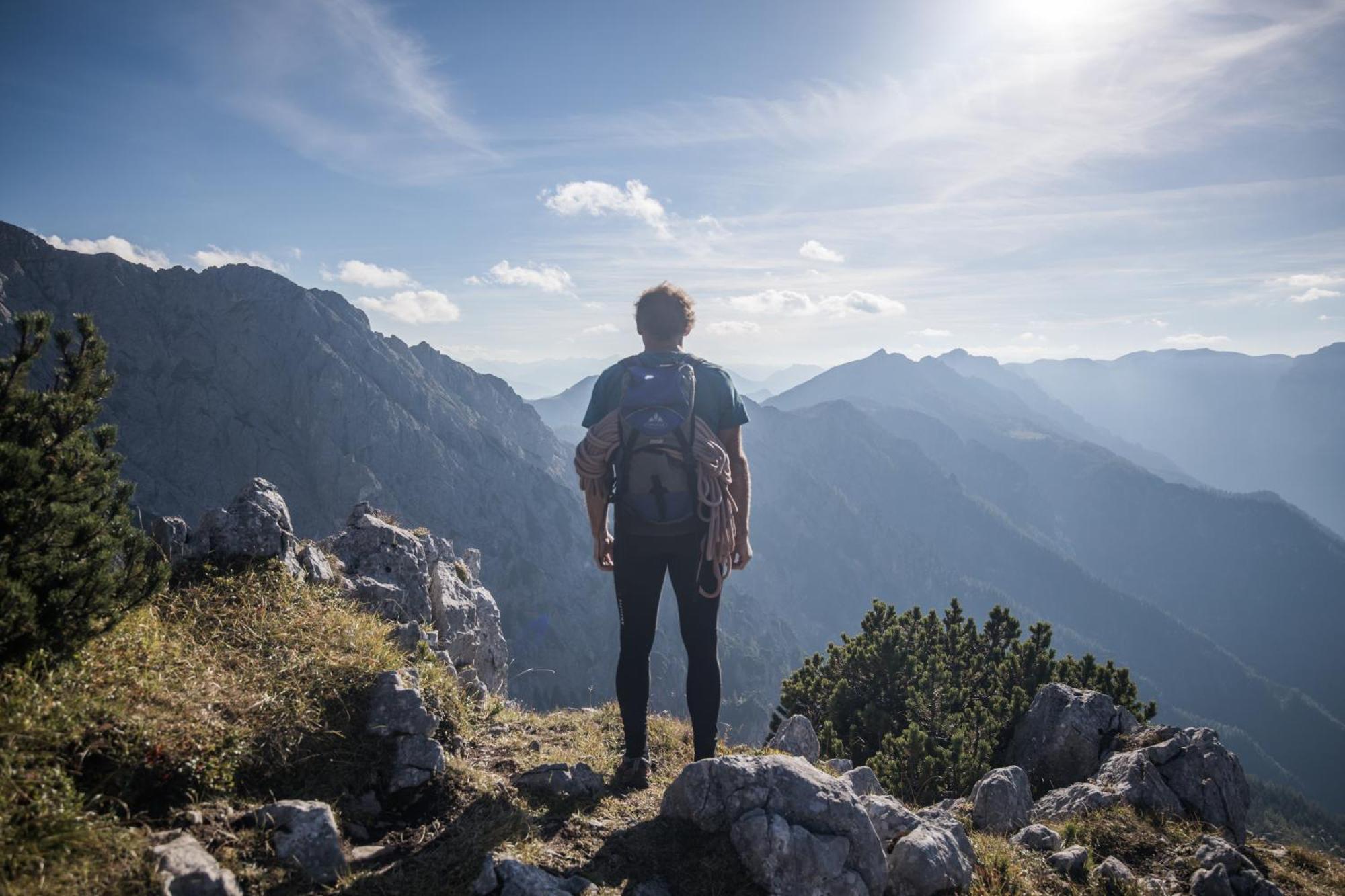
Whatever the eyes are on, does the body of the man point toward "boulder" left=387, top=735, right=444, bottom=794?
no

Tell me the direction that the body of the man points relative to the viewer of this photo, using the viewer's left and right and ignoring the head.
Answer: facing away from the viewer

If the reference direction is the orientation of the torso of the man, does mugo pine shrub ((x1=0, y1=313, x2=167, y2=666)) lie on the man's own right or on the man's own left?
on the man's own left

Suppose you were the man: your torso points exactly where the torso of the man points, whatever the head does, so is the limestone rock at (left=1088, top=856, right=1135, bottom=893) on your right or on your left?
on your right

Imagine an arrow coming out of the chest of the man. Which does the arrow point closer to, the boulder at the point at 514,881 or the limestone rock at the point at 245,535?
the limestone rock

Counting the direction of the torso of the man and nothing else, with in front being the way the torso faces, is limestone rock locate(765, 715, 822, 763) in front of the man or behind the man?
in front

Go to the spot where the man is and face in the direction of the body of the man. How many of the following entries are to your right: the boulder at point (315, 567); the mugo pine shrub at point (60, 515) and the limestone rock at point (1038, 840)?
1

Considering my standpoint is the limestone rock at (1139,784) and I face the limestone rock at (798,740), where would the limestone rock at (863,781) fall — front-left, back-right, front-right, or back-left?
front-left

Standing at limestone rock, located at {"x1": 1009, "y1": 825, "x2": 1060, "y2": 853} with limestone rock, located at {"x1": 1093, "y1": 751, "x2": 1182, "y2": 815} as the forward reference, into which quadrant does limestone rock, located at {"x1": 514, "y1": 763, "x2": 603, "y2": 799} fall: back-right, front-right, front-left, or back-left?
back-left

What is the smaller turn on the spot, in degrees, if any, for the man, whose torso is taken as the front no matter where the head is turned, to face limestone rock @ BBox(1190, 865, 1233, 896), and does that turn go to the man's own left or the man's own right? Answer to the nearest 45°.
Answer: approximately 90° to the man's own right

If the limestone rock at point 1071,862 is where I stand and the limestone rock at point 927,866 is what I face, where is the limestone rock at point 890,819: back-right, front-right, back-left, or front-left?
front-right

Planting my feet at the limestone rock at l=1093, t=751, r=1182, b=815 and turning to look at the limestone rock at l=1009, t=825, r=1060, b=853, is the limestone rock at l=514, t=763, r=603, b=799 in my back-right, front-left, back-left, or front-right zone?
front-right

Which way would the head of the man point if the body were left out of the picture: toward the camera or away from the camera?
away from the camera
